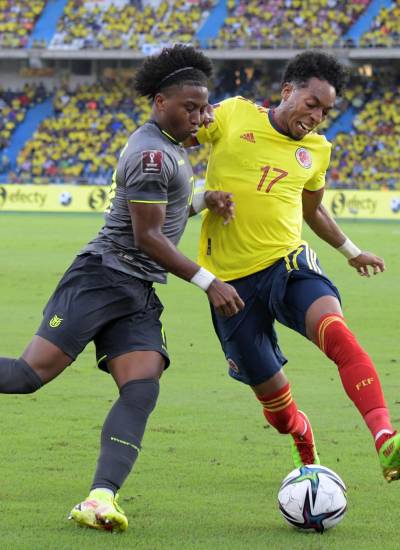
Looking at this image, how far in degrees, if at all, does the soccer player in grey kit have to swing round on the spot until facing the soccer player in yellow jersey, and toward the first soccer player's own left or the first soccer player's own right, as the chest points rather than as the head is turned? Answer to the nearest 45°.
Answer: approximately 45° to the first soccer player's own left

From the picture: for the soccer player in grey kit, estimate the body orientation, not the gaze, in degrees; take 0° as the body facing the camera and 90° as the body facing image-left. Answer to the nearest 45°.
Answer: approximately 270°

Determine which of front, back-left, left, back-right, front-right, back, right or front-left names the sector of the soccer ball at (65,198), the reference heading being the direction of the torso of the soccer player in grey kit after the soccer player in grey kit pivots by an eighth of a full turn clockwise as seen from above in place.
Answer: back-left

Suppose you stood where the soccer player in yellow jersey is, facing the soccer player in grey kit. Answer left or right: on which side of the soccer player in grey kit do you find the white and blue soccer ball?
left

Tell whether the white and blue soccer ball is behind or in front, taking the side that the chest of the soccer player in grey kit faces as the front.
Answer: in front
